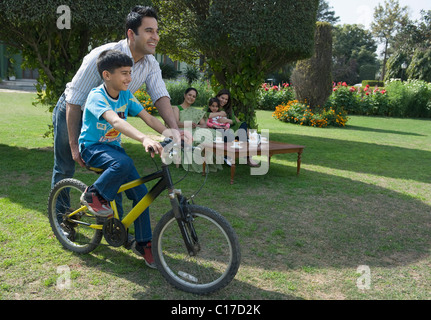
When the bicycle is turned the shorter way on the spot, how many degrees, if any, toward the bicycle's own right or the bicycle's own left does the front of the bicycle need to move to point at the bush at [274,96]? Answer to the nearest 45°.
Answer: approximately 135° to the bicycle's own left

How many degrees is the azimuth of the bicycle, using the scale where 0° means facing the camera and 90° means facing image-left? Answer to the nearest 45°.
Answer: approximately 315°

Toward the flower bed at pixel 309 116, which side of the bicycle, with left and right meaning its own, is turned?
left

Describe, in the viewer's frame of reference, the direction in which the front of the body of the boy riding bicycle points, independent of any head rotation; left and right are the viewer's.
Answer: facing the viewer and to the right of the viewer

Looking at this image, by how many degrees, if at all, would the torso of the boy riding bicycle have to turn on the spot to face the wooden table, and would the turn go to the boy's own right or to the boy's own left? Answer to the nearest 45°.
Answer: approximately 90° to the boy's own left

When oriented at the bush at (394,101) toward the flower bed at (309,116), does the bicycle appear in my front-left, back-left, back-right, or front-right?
front-left

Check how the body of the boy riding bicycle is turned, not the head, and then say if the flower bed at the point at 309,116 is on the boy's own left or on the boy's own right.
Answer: on the boy's own left

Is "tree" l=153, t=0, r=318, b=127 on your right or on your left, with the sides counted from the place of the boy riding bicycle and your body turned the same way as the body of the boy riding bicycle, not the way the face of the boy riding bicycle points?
on your left

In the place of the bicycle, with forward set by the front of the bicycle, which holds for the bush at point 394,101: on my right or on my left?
on my left

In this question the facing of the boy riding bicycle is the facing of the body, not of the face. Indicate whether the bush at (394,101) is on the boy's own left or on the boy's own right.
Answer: on the boy's own left

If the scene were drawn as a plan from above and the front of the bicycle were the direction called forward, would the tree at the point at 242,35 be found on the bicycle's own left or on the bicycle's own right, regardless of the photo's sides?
on the bicycle's own left

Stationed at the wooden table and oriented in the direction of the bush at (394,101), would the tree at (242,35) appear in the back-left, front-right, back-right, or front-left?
front-left
